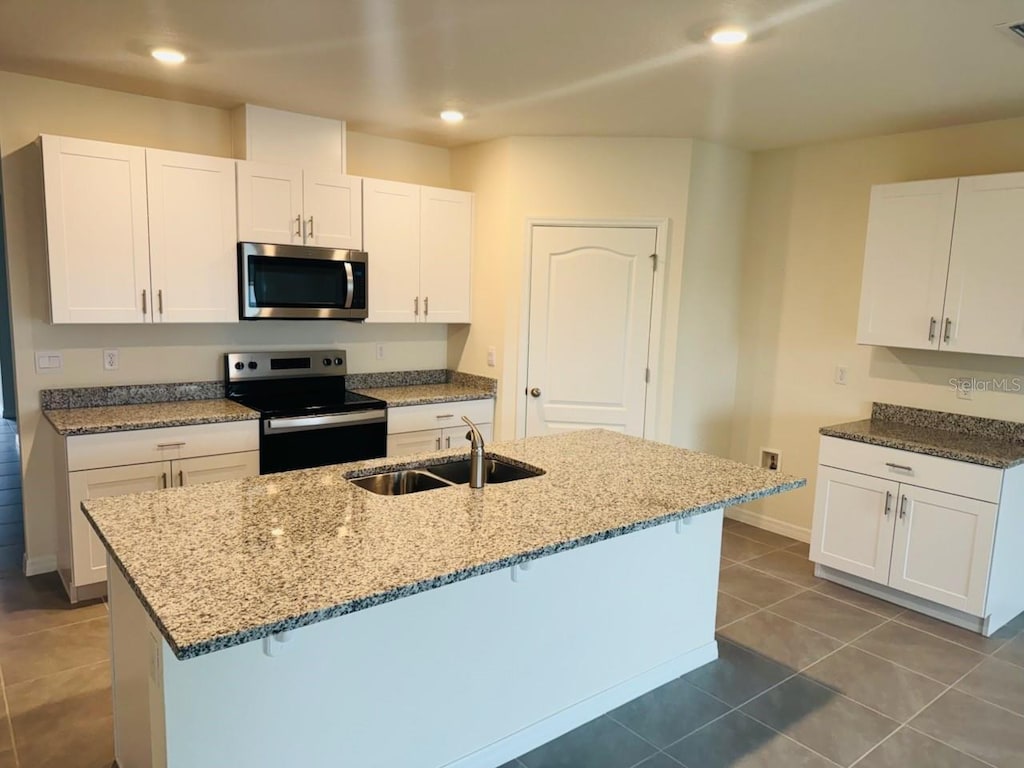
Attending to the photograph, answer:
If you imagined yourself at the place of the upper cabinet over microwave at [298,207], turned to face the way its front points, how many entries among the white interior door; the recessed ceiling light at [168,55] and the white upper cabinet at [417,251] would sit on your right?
1

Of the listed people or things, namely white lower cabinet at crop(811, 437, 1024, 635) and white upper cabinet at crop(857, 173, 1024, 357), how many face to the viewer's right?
0

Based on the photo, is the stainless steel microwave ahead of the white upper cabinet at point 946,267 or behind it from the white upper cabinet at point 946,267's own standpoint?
ahead

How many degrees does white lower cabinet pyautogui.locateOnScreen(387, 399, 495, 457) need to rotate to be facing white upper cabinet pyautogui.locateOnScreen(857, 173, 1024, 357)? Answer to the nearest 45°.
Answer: approximately 45° to its left

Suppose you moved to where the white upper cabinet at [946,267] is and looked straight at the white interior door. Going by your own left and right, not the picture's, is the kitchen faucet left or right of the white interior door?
left
